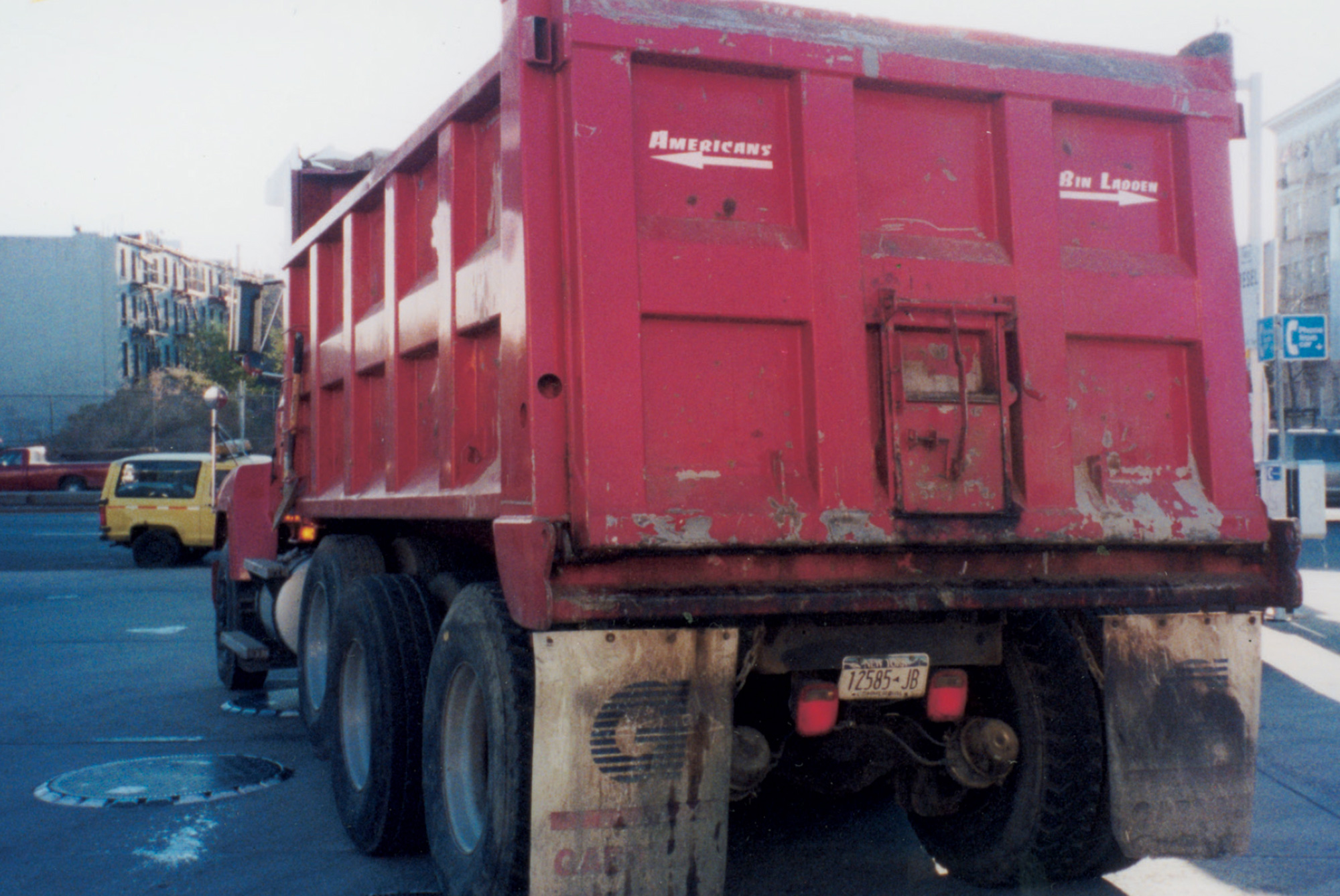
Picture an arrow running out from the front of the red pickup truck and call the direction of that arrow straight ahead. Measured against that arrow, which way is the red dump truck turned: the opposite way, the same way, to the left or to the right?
to the right

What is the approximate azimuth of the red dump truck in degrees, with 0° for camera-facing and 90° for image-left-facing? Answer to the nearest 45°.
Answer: approximately 135°

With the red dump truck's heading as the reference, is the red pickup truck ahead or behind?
ahead

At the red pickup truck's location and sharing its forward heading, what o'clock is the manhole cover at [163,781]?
The manhole cover is roughly at 9 o'clock from the red pickup truck.

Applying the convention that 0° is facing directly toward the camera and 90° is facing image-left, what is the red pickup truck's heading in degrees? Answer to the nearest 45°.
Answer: approximately 90°

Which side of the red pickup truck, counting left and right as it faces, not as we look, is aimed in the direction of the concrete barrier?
left
